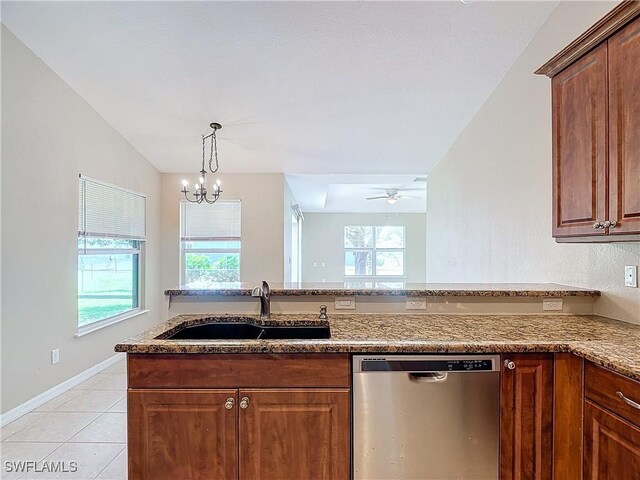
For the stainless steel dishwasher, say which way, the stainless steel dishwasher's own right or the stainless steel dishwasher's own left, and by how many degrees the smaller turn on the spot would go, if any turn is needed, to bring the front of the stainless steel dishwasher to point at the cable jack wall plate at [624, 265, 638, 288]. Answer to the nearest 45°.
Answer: approximately 135° to the stainless steel dishwasher's own left

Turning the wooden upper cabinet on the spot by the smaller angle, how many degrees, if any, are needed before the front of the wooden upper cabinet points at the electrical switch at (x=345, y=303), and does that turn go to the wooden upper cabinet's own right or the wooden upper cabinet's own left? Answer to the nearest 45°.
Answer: approximately 45° to the wooden upper cabinet's own right

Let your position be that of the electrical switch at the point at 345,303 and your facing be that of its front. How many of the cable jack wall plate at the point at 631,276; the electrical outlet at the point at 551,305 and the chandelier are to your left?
2

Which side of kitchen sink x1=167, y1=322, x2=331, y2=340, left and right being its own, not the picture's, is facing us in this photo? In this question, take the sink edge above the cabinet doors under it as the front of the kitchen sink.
front

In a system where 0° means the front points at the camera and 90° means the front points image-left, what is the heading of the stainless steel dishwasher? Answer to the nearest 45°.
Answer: approximately 0°

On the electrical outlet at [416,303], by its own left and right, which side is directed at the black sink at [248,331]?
right

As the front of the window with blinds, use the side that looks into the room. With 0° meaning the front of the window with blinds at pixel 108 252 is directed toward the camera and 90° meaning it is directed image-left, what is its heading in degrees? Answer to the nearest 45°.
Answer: approximately 315°

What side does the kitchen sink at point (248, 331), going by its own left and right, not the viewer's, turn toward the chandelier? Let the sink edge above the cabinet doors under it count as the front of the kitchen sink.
back

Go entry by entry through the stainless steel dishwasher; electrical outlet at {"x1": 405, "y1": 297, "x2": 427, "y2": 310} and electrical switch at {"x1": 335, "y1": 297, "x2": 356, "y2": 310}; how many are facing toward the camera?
3

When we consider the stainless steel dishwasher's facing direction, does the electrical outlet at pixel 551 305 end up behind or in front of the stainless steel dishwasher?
behind

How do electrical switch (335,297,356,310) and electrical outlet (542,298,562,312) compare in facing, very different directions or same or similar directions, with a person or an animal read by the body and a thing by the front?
same or similar directions

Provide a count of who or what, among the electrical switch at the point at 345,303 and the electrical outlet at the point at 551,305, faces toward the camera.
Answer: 2

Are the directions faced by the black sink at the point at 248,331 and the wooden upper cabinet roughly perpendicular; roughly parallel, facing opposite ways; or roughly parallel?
roughly perpendicular

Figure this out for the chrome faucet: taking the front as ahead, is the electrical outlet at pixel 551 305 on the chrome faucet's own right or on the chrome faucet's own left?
on the chrome faucet's own left

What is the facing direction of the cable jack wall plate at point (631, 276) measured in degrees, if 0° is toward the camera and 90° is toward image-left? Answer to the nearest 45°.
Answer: approximately 45°
